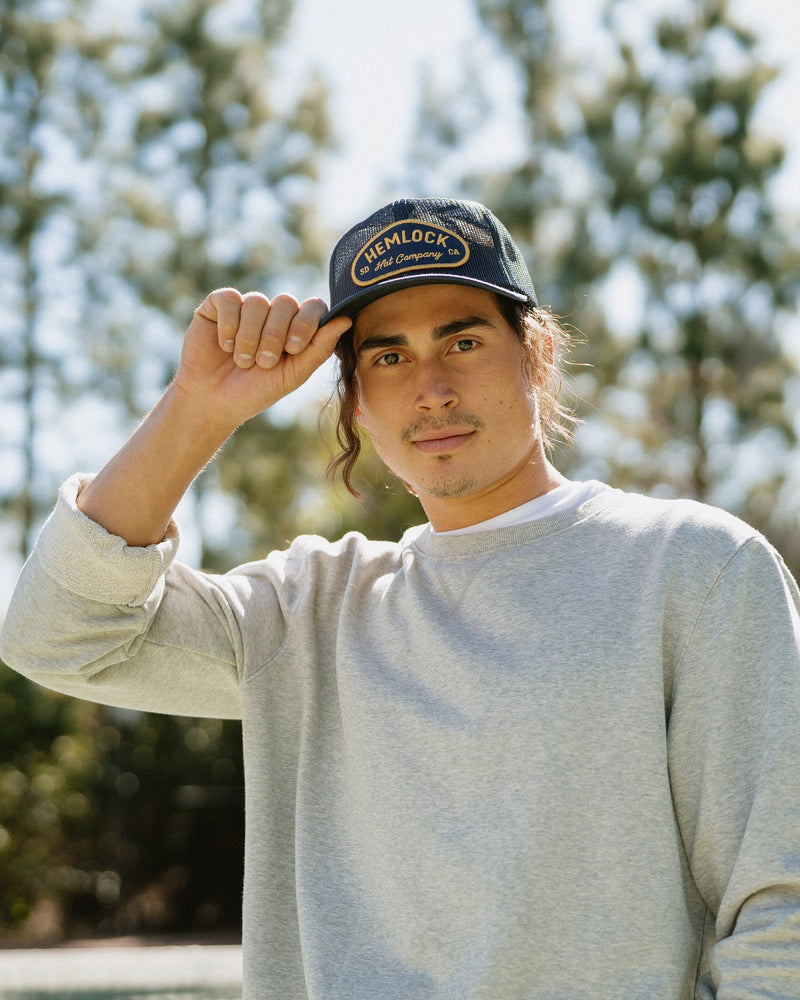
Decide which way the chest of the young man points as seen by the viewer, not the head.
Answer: toward the camera
